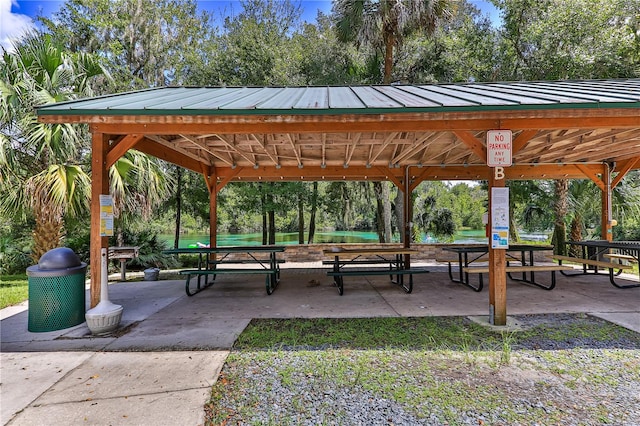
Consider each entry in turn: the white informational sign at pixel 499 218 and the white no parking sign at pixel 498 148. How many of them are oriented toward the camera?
2

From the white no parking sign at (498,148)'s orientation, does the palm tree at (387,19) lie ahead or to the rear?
to the rear

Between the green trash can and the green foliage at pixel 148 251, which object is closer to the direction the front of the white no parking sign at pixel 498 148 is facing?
the green trash can

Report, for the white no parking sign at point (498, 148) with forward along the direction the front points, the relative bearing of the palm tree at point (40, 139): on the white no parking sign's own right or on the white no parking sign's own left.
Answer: on the white no parking sign's own right

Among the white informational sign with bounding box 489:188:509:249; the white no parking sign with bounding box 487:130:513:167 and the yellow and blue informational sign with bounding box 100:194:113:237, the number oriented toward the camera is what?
3

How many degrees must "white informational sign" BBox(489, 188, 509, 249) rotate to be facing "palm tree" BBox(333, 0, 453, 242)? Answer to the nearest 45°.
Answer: approximately 135° to its right

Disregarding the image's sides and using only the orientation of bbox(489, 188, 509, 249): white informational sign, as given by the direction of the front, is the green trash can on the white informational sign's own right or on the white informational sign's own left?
on the white informational sign's own right

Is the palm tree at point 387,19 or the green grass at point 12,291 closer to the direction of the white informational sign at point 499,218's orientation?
the green grass

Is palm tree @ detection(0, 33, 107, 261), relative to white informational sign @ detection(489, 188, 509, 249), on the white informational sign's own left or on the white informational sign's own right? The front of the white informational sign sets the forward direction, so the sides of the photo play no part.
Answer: on the white informational sign's own right

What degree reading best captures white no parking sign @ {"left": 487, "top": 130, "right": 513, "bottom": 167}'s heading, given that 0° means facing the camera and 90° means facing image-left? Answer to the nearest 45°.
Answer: approximately 0°

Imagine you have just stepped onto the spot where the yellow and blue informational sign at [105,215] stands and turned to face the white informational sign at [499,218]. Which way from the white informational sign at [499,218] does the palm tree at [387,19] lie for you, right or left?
left
